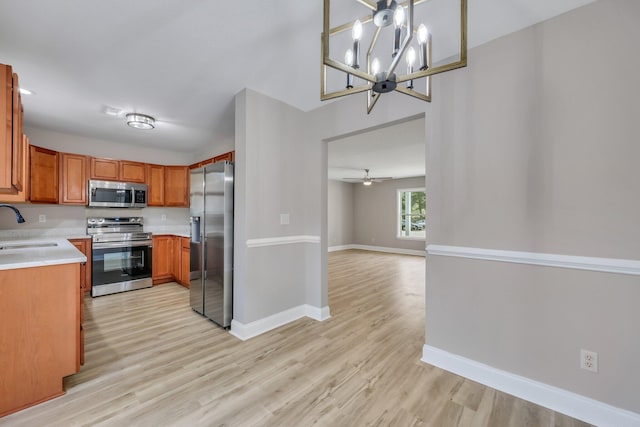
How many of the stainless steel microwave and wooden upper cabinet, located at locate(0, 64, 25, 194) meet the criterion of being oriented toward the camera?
1

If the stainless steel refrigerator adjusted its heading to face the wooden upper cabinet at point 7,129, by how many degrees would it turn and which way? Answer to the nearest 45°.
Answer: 0° — it already faces it

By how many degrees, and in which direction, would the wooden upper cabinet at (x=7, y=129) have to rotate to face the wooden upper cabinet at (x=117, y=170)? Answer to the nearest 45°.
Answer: approximately 45° to its left

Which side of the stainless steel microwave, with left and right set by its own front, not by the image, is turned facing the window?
left

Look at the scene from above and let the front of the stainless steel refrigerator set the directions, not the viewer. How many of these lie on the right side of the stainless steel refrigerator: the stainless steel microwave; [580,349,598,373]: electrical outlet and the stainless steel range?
2

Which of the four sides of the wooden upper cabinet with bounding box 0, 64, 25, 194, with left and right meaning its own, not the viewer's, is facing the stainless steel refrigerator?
front

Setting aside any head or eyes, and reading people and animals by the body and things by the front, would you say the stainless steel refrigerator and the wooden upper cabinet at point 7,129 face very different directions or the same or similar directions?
very different directions

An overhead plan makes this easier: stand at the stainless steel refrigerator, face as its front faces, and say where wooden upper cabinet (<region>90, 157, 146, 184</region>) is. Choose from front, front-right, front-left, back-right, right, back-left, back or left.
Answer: right

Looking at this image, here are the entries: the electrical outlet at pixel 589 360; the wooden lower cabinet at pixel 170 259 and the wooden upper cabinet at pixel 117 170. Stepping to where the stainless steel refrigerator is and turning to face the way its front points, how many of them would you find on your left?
1

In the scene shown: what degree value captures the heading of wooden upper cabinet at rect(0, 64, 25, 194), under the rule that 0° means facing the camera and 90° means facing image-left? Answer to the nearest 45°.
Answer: approximately 270°

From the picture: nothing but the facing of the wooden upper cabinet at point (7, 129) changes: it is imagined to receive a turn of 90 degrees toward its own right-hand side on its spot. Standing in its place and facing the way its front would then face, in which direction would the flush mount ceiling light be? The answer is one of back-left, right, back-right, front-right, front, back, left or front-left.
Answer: back-left

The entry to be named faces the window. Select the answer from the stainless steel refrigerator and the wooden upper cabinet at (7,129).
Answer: the wooden upper cabinet

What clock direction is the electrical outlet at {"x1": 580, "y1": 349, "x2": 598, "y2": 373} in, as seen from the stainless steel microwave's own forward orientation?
The electrical outlet is roughly at 11 o'clock from the stainless steel microwave.

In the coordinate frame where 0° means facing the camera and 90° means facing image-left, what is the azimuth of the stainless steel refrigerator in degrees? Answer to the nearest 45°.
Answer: approximately 45°
